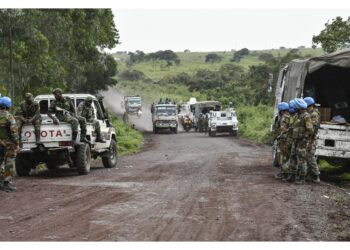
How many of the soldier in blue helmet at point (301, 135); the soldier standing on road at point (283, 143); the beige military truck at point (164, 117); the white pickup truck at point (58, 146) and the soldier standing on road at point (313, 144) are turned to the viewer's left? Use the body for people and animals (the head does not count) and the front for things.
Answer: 3

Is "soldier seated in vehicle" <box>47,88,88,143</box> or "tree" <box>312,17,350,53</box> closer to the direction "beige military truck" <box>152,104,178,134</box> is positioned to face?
the soldier seated in vehicle

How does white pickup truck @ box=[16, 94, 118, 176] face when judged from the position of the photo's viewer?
facing away from the viewer and to the right of the viewer

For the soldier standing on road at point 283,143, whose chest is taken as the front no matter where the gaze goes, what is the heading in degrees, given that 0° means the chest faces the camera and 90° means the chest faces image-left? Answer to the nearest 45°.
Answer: approximately 90°

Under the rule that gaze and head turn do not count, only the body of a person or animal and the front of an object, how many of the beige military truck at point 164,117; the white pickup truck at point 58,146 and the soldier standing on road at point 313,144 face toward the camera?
1

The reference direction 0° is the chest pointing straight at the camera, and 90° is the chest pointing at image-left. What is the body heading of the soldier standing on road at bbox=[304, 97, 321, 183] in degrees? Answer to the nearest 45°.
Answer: approximately 90°

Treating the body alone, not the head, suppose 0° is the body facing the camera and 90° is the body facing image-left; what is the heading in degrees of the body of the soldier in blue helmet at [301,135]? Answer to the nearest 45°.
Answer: approximately 90°

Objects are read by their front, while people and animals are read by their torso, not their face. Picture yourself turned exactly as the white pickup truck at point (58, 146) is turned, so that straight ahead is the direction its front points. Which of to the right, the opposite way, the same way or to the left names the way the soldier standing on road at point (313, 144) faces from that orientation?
to the left

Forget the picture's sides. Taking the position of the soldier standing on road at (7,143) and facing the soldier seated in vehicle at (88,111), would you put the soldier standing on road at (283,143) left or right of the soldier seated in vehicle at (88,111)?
right
